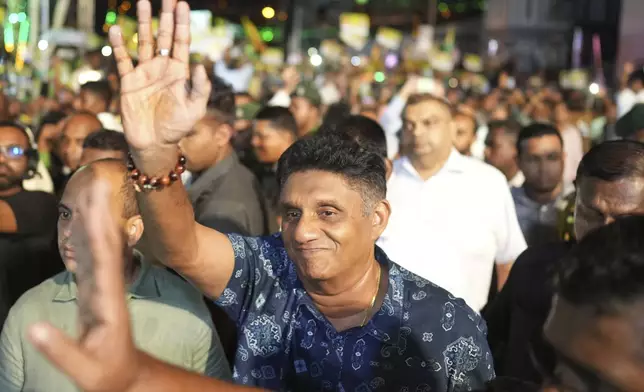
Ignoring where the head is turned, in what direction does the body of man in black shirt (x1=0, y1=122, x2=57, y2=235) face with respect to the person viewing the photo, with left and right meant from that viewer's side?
facing the viewer

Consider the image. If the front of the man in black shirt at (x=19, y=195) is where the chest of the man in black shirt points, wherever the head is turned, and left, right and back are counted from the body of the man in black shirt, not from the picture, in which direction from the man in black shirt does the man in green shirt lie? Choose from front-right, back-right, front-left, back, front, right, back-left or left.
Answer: front

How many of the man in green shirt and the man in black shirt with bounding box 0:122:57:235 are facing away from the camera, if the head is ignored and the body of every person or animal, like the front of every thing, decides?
0

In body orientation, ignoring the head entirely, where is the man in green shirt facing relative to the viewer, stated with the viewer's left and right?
facing the viewer and to the left of the viewer

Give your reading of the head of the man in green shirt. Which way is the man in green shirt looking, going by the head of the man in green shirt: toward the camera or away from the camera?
toward the camera

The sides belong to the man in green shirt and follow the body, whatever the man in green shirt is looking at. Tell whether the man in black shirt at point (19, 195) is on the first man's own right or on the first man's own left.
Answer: on the first man's own right

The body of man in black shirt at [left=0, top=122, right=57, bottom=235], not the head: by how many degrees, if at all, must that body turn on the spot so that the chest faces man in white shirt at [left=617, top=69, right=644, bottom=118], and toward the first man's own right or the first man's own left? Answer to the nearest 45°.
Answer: approximately 135° to the first man's own left

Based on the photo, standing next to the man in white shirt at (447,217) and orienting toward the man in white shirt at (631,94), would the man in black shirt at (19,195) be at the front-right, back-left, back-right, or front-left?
back-left

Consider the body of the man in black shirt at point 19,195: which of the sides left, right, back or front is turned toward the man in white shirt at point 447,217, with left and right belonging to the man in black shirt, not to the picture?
left

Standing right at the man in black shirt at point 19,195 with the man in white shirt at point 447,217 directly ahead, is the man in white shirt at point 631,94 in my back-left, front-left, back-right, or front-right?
front-left

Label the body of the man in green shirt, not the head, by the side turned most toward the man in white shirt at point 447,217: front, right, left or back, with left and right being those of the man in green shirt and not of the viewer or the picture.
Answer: back

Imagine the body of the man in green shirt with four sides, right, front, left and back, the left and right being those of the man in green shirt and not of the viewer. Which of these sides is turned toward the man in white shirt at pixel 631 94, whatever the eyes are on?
back
